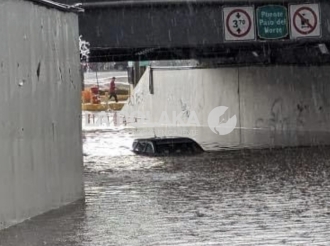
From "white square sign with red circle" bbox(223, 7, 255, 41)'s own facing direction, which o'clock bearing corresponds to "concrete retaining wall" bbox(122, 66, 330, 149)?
The concrete retaining wall is roughly at 6 o'clock from the white square sign with red circle.

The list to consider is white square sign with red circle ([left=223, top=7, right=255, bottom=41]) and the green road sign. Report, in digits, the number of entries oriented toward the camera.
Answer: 2

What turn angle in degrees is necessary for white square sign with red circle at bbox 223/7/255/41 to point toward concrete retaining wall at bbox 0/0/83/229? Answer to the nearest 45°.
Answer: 0° — it already faces it

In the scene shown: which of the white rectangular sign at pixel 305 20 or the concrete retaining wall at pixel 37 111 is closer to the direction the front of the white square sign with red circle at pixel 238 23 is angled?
the concrete retaining wall

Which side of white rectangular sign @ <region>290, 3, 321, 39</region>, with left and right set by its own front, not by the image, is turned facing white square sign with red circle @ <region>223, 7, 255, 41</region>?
right

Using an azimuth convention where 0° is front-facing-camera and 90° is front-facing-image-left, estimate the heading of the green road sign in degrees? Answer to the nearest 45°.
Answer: approximately 0°

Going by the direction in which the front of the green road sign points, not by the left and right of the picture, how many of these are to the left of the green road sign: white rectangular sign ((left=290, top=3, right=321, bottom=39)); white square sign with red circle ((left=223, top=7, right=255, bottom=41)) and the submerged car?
1

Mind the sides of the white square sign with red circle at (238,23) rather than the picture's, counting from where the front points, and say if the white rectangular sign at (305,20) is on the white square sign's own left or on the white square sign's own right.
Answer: on the white square sign's own left

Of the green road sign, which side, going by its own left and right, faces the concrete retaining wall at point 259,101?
back

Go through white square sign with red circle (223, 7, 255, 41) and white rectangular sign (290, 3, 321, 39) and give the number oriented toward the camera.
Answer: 2
